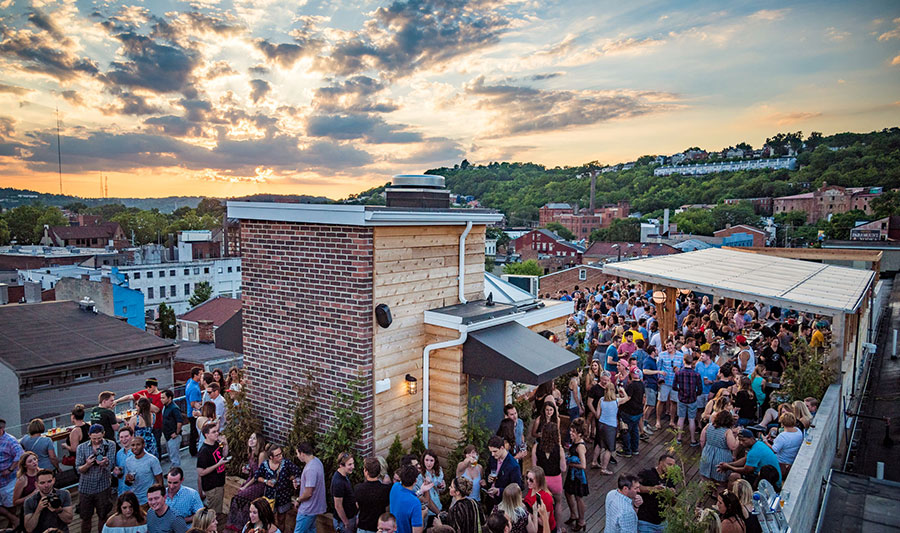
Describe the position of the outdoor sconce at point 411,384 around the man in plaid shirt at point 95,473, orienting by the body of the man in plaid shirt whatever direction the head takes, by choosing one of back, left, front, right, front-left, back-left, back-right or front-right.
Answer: left

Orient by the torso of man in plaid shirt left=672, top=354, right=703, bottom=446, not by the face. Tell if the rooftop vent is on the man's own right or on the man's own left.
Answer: on the man's own left

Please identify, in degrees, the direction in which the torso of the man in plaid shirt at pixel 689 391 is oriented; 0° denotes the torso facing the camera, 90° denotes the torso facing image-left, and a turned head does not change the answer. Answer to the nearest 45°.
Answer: approximately 180°

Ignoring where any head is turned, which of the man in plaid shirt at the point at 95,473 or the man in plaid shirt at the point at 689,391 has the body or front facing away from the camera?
the man in plaid shirt at the point at 689,391

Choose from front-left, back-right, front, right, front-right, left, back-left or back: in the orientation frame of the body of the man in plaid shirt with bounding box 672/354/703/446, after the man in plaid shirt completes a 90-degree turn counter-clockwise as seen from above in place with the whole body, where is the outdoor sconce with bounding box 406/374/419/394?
front-left

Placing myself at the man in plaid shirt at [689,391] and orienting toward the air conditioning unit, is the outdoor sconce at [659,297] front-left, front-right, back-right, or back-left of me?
front-right

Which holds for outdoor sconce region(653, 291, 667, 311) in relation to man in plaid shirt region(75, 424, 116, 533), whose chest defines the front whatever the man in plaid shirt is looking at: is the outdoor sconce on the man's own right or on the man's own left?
on the man's own left

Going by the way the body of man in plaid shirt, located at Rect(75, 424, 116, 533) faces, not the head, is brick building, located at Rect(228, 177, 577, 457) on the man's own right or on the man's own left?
on the man's own left

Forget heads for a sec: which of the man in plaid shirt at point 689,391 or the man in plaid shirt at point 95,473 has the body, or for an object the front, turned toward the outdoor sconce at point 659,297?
the man in plaid shirt at point 689,391

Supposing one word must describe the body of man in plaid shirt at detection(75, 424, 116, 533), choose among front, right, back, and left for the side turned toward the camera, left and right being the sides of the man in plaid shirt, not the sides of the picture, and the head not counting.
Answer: front

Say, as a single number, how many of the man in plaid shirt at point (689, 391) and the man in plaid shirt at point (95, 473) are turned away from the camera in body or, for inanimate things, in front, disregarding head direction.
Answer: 1
